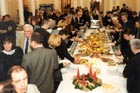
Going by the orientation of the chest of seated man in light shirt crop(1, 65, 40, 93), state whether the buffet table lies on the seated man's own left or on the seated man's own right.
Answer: on the seated man's own left

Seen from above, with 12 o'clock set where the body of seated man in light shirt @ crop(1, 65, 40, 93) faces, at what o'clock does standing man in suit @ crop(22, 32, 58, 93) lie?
The standing man in suit is roughly at 8 o'clock from the seated man in light shirt.

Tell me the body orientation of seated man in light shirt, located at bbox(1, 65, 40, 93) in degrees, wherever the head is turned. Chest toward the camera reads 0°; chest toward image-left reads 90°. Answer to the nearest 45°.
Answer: approximately 315°

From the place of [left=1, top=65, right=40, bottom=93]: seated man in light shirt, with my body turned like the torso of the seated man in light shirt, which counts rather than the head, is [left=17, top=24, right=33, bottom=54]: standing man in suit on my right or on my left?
on my left

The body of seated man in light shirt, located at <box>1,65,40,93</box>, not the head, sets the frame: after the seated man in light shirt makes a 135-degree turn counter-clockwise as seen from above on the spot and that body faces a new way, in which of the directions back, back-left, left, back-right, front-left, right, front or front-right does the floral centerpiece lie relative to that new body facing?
front-right

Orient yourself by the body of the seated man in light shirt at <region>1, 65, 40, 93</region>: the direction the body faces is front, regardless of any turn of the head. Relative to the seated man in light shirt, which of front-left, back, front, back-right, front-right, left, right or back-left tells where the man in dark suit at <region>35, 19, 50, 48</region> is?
back-left

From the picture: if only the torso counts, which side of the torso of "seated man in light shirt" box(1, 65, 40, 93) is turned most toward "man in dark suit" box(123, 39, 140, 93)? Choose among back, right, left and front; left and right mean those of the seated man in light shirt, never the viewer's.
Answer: left

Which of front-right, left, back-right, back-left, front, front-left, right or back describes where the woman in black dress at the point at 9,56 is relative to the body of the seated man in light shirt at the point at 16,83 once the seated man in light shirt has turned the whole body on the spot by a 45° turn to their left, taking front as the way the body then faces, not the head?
left
